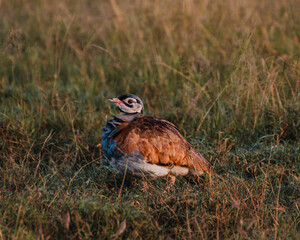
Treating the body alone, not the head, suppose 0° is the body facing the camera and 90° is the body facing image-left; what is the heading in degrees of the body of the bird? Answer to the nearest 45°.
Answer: approximately 90°
